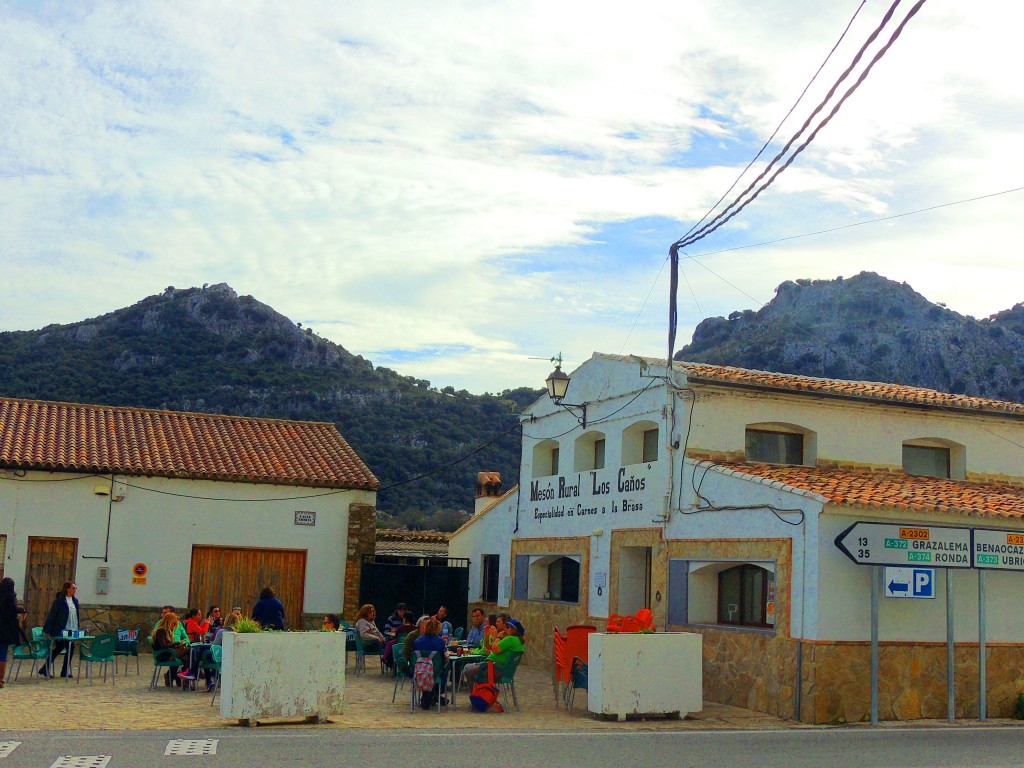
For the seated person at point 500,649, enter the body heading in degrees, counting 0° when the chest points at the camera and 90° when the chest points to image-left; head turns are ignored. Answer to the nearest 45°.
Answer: approximately 90°

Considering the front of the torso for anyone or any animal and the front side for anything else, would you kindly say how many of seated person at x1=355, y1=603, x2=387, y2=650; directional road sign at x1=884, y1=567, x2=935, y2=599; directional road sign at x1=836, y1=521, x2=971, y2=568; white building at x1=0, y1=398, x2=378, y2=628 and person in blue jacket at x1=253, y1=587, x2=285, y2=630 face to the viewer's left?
0

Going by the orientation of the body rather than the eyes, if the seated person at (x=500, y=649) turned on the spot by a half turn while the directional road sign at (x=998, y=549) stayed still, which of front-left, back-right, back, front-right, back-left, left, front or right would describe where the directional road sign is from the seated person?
front

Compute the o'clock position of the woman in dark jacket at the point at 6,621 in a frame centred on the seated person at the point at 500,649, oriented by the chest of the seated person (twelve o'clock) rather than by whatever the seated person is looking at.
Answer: The woman in dark jacket is roughly at 12 o'clock from the seated person.

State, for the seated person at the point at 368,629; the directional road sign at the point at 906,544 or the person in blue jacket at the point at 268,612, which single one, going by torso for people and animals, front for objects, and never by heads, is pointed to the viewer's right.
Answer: the seated person

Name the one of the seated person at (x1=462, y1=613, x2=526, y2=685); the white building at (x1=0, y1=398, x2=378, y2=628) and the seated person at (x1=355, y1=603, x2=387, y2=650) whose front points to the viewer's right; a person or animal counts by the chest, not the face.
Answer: the seated person at (x1=355, y1=603, x2=387, y2=650)

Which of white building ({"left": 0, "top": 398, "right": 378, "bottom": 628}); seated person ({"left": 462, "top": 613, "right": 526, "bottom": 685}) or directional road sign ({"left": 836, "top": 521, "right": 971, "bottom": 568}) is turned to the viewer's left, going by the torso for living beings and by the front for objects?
the seated person

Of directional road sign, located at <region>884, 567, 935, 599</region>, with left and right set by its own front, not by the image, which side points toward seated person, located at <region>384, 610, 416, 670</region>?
right

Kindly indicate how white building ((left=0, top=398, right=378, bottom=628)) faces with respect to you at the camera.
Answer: facing the viewer

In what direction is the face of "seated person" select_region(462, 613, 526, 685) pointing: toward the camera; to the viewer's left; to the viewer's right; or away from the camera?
to the viewer's left

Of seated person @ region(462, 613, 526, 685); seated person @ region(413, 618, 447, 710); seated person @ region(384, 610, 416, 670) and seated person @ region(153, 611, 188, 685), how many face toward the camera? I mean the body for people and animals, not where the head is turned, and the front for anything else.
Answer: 0

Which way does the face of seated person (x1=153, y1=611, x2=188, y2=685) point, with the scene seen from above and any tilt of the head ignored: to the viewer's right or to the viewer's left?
to the viewer's right

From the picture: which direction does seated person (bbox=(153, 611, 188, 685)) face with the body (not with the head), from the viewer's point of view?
to the viewer's right

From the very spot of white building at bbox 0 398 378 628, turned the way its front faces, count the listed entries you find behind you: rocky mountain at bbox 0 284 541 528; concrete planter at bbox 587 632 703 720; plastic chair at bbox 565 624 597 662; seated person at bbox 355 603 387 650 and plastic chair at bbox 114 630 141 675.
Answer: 1
